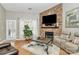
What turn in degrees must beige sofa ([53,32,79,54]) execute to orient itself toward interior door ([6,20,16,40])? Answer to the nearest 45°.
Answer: approximately 45° to its right

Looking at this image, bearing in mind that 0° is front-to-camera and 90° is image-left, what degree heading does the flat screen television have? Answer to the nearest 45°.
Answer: approximately 45°

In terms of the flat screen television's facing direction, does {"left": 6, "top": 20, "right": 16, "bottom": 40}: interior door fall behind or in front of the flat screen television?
in front

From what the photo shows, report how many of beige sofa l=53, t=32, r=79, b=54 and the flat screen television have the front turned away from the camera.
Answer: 0

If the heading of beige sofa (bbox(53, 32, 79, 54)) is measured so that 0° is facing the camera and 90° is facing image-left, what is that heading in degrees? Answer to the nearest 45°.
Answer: approximately 45°

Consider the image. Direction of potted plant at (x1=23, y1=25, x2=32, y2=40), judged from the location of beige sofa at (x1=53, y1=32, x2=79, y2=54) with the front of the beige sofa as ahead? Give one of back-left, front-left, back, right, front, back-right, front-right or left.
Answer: front-right
